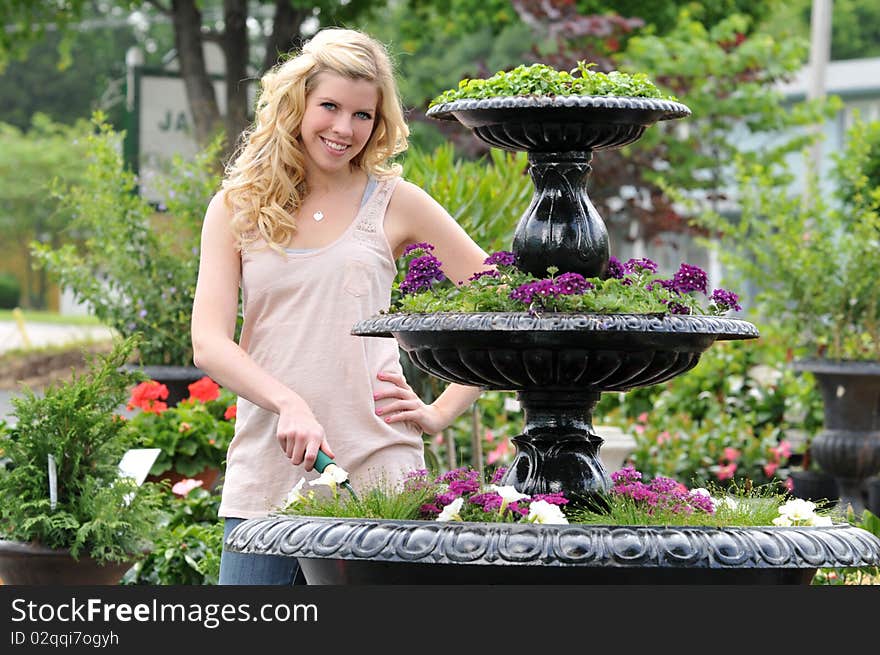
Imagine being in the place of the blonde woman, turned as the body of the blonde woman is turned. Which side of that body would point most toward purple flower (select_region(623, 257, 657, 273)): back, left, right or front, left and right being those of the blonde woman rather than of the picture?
left

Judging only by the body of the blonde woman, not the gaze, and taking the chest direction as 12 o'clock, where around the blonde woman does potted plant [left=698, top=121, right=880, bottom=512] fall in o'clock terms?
The potted plant is roughly at 7 o'clock from the blonde woman.

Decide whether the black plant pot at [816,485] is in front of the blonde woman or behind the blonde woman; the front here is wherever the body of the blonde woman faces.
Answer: behind

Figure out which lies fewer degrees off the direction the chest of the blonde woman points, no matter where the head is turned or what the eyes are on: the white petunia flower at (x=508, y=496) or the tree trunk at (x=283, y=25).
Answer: the white petunia flower

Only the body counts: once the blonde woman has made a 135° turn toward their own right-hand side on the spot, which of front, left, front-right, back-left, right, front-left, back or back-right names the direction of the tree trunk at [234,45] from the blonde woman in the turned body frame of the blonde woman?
front-right

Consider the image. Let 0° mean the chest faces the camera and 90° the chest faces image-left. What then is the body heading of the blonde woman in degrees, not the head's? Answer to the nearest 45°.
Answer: approximately 0°
